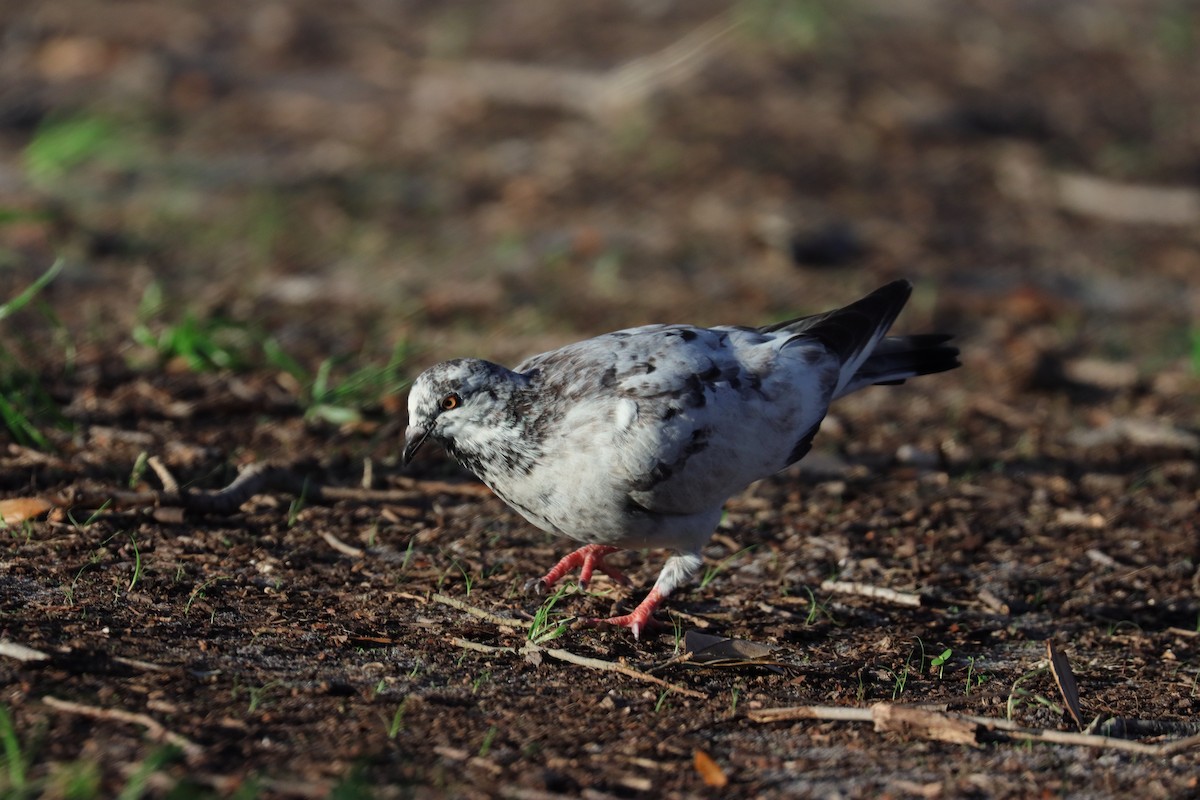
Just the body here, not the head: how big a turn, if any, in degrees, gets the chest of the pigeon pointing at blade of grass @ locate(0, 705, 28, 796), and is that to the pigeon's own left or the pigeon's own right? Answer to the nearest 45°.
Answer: approximately 45° to the pigeon's own left

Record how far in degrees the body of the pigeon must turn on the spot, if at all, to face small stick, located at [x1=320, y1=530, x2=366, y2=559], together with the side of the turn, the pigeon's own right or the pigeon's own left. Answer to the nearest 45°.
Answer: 0° — it already faces it

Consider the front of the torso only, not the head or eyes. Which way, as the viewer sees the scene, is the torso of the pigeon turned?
to the viewer's left

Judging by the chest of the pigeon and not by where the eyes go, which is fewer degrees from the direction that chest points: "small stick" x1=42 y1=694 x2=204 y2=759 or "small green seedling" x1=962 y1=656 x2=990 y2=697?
the small stick

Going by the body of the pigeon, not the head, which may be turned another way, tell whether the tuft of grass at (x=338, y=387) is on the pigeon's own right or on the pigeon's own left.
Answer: on the pigeon's own right

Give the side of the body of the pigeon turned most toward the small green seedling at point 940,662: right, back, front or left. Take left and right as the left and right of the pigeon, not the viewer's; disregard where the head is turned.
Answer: back

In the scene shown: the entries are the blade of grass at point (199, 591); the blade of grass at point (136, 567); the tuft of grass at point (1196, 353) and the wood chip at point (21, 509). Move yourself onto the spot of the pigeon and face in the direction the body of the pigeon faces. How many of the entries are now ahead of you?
3

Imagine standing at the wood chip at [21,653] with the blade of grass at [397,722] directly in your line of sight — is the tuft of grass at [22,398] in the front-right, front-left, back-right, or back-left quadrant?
back-left

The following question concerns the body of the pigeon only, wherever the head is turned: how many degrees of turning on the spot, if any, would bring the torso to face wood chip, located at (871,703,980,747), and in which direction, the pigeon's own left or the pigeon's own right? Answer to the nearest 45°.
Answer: approximately 135° to the pigeon's own left
